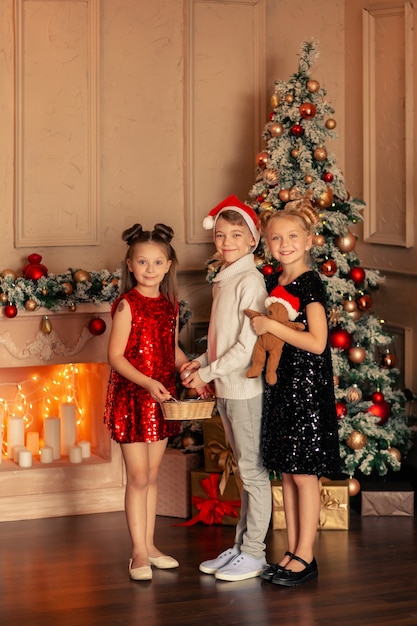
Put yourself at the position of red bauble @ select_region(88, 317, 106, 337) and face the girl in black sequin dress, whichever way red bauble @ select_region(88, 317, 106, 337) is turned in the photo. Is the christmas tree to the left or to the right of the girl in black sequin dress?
left

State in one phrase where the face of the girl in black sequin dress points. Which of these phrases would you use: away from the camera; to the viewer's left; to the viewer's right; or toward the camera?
toward the camera

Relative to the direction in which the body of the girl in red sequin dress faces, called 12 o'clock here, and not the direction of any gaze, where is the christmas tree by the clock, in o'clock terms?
The christmas tree is roughly at 9 o'clock from the girl in red sequin dress.

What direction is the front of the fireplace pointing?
toward the camera

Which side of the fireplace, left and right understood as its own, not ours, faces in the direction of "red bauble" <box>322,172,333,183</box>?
left

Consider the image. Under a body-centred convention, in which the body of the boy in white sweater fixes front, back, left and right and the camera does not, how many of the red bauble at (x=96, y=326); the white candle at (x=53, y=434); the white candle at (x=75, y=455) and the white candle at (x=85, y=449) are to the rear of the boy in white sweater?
0

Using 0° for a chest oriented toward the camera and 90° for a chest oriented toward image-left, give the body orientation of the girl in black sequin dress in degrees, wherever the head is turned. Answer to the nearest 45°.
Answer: approximately 45°

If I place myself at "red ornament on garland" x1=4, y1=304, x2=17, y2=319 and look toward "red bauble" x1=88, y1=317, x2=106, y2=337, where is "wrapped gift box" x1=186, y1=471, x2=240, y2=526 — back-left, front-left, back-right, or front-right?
front-right

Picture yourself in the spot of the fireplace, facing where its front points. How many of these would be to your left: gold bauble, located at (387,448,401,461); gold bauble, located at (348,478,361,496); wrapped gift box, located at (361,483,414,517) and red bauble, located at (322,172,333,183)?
4

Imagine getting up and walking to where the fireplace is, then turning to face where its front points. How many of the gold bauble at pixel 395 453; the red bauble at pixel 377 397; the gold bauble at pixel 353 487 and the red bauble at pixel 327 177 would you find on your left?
4

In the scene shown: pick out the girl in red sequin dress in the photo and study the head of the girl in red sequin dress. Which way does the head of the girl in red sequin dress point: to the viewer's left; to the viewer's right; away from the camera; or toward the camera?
toward the camera

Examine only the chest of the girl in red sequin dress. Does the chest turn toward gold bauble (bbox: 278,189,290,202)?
no
